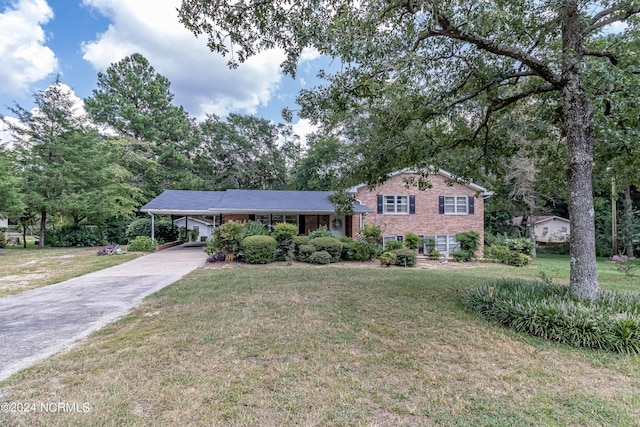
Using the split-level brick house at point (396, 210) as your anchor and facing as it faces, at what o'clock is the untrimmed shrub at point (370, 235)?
The untrimmed shrub is roughly at 1 o'clock from the split-level brick house.

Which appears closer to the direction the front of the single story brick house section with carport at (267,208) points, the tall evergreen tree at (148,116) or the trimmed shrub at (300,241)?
the trimmed shrub

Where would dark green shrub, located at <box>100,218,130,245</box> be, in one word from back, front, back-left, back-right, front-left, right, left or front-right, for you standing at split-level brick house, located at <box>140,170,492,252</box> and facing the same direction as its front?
right

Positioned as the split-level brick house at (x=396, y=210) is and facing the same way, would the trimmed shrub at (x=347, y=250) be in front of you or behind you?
in front

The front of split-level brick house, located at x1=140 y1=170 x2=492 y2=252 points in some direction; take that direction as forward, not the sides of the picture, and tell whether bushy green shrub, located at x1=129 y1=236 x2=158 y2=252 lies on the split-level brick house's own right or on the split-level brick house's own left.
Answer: on the split-level brick house's own right

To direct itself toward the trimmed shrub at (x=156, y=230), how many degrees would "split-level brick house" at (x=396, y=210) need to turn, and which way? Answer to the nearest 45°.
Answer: approximately 90° to its right

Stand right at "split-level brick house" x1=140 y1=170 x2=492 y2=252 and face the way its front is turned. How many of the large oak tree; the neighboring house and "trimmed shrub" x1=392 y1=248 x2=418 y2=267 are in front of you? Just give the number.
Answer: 2

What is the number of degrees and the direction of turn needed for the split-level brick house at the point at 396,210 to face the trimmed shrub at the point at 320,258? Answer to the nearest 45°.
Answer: approximately 45° to its right

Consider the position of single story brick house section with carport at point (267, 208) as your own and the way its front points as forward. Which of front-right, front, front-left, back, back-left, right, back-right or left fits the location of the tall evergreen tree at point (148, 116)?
back-right

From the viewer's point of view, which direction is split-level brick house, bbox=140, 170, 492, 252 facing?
toward the camera
